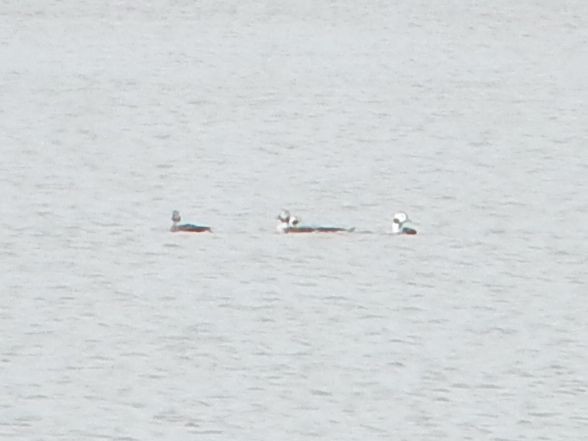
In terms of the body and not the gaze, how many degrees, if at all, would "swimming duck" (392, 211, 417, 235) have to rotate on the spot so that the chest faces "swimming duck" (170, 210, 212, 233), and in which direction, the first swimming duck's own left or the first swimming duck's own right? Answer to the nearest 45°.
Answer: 0° — it already faces it

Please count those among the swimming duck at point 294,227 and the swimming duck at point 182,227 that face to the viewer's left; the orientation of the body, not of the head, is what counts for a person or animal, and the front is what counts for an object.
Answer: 2

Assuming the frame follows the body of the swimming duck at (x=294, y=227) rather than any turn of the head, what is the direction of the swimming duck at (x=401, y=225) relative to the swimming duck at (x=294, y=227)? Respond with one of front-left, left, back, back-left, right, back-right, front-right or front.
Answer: back

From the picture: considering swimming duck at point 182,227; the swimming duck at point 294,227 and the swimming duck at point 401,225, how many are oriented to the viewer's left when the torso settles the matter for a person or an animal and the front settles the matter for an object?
3

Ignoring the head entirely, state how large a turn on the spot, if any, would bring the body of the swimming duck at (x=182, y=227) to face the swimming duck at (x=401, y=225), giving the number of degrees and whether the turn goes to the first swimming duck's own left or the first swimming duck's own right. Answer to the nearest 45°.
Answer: approximately 180°

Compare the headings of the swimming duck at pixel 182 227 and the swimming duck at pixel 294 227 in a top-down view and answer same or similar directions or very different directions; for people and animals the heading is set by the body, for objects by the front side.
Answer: same or similar directions

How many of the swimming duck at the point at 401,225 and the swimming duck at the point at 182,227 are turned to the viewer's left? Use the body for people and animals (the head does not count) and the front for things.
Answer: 2

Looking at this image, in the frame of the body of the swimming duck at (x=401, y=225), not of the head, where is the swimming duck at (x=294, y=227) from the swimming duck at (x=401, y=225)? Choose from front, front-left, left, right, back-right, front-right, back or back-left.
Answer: front

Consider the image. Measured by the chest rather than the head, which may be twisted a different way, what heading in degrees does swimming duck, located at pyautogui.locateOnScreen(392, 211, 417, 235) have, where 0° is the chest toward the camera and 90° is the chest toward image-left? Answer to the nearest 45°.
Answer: approximately 90°

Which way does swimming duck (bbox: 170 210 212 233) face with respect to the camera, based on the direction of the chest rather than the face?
to the viewer's left

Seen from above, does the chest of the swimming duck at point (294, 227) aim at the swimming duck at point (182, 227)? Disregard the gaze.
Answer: yes

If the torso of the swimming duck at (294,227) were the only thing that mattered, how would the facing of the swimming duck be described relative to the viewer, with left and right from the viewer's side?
facing to the left of the viewer

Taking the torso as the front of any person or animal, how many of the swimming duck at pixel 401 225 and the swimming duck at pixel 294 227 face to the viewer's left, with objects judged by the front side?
2
